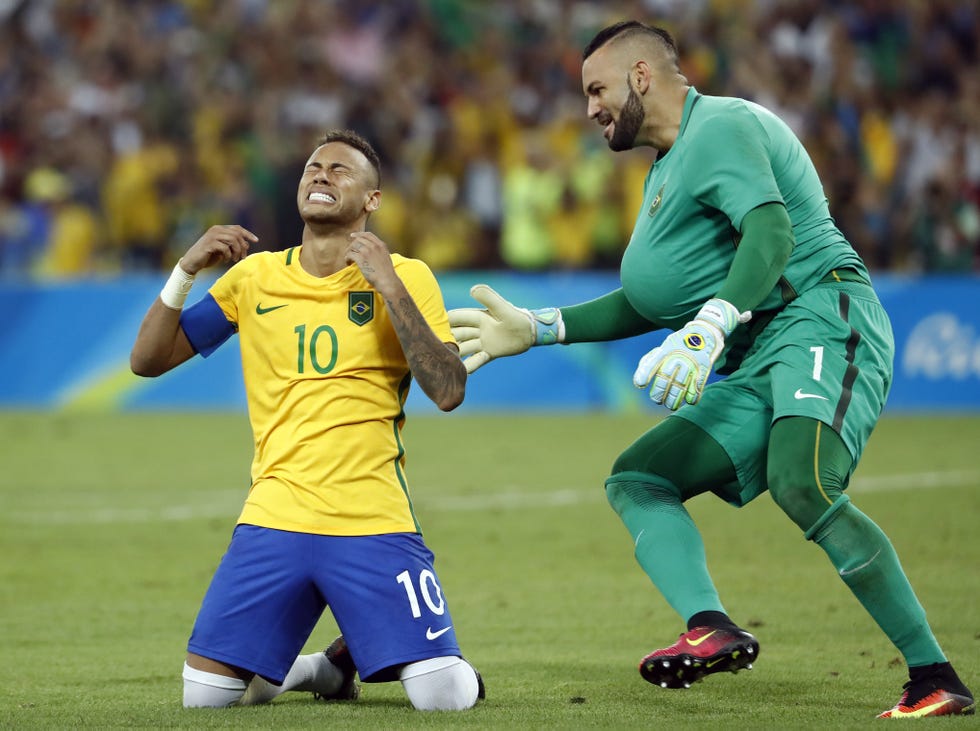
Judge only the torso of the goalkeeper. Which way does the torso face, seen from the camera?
to the viewer's left

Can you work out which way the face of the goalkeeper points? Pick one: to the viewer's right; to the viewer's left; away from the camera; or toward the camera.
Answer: to the viewer's left
